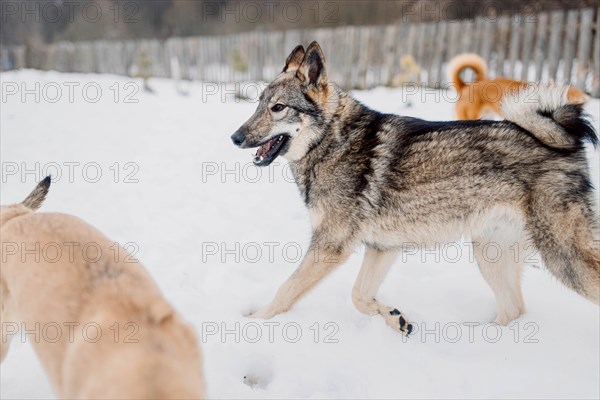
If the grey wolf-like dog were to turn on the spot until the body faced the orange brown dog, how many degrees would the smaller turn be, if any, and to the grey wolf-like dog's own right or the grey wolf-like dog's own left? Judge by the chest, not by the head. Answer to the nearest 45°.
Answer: approximately 90° to the grey wolf-like dog's own right

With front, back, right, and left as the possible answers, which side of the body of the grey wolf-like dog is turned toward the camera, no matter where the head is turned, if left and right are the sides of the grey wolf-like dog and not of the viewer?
left

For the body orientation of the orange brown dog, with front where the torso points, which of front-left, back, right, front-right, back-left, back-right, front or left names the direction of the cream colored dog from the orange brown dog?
right

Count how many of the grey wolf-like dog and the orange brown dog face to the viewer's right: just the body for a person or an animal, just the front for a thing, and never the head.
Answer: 1

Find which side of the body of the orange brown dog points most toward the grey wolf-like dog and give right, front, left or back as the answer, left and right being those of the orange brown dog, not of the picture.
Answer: right

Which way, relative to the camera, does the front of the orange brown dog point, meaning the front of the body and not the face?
to the viewer's right

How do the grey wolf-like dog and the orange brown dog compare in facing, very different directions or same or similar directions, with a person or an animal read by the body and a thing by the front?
very different directions

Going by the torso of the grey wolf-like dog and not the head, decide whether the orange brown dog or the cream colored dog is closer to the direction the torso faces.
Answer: the cream colored dog

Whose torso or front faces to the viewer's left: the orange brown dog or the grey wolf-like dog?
the grey wolf-like dog
